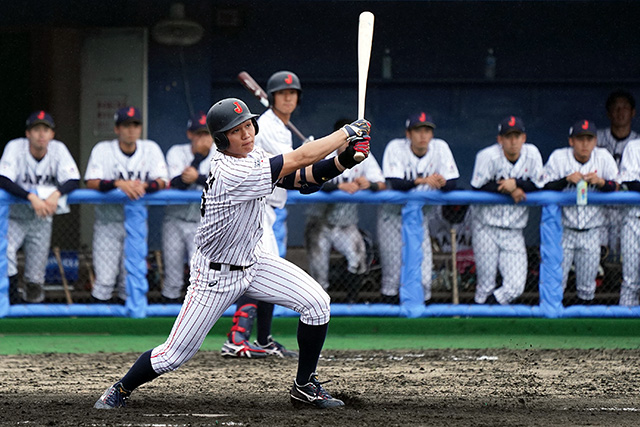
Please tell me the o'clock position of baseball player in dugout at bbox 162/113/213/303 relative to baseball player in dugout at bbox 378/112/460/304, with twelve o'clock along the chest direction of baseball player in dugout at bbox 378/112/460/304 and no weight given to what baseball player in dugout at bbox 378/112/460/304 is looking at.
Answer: baseball player in dugout at bbox 162/113/213/303 is roughly at 3 o'clock from baseball player in dugout at bbox 378/112/460/304.

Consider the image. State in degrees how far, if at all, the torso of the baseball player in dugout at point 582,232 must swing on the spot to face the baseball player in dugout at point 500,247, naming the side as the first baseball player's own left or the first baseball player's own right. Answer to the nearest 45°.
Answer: approximately 90° to the first baseball player's own right

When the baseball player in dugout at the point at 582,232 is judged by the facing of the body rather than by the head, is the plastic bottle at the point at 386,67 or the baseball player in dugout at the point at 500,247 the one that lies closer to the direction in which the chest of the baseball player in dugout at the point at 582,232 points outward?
the baseball player in dugout

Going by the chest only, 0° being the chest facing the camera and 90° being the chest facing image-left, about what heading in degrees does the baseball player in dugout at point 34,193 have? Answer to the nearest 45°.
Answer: approximately 0°

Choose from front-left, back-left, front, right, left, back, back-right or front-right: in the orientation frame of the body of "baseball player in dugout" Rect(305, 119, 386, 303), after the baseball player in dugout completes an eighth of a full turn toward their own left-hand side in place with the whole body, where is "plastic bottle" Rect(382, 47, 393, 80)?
back-left

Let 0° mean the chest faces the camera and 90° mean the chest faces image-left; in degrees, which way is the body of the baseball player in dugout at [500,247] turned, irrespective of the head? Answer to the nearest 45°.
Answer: approximately 0°

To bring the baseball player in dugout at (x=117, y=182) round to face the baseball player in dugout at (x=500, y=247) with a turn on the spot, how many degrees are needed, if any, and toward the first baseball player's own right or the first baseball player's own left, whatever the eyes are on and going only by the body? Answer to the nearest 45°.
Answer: approximately 90° to the first baseball player's own left
